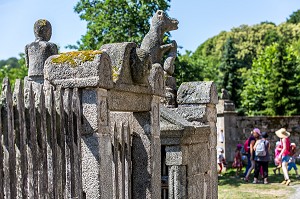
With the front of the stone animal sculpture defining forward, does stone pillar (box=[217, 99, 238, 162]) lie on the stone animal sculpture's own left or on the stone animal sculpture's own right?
on the stone animal sculpture's own left

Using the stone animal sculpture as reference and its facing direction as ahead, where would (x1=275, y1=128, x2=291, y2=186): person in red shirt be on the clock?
The person in red shirt is roughly at 10 o'clock from the stone animal sculpture.

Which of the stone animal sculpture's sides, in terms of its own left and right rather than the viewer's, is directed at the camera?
right
